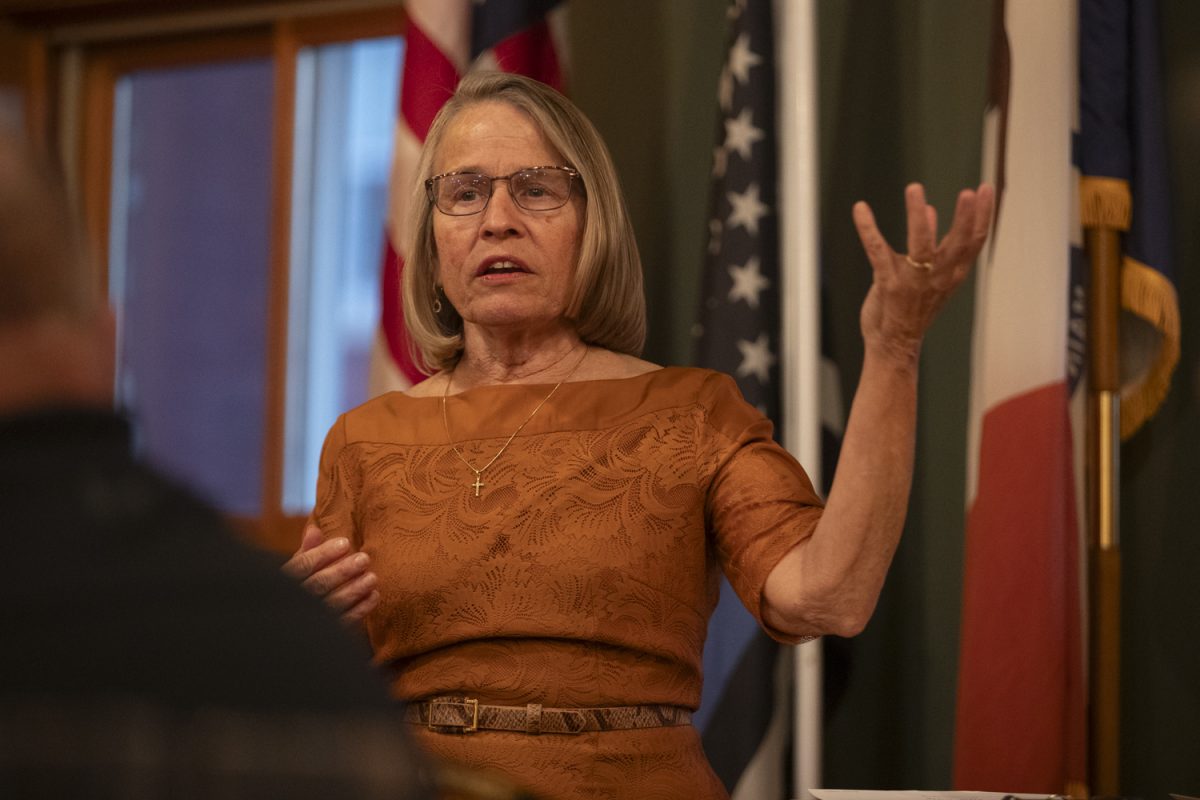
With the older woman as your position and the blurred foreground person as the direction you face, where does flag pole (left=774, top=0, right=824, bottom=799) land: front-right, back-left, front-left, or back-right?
back-left

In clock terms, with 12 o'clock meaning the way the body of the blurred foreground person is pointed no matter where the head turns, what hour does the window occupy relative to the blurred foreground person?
The window is roughly at 12 o'clock from the blurred foreground person.

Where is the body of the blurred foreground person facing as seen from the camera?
away from the camera

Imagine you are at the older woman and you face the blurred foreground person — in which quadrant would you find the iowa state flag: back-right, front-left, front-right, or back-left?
back-left

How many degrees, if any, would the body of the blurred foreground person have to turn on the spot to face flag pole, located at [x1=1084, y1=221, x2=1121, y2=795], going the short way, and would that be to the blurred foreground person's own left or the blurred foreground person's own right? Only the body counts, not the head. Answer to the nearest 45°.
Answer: approximately 45° to the blurred foreground person's own right

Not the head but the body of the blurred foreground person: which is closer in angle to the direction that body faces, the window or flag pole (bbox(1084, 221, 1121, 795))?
the window

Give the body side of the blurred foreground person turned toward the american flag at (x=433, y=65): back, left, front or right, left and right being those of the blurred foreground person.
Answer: front

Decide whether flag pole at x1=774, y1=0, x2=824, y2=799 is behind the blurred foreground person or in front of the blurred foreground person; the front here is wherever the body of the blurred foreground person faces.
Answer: in front

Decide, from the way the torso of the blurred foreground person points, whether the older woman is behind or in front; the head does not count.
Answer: in front
